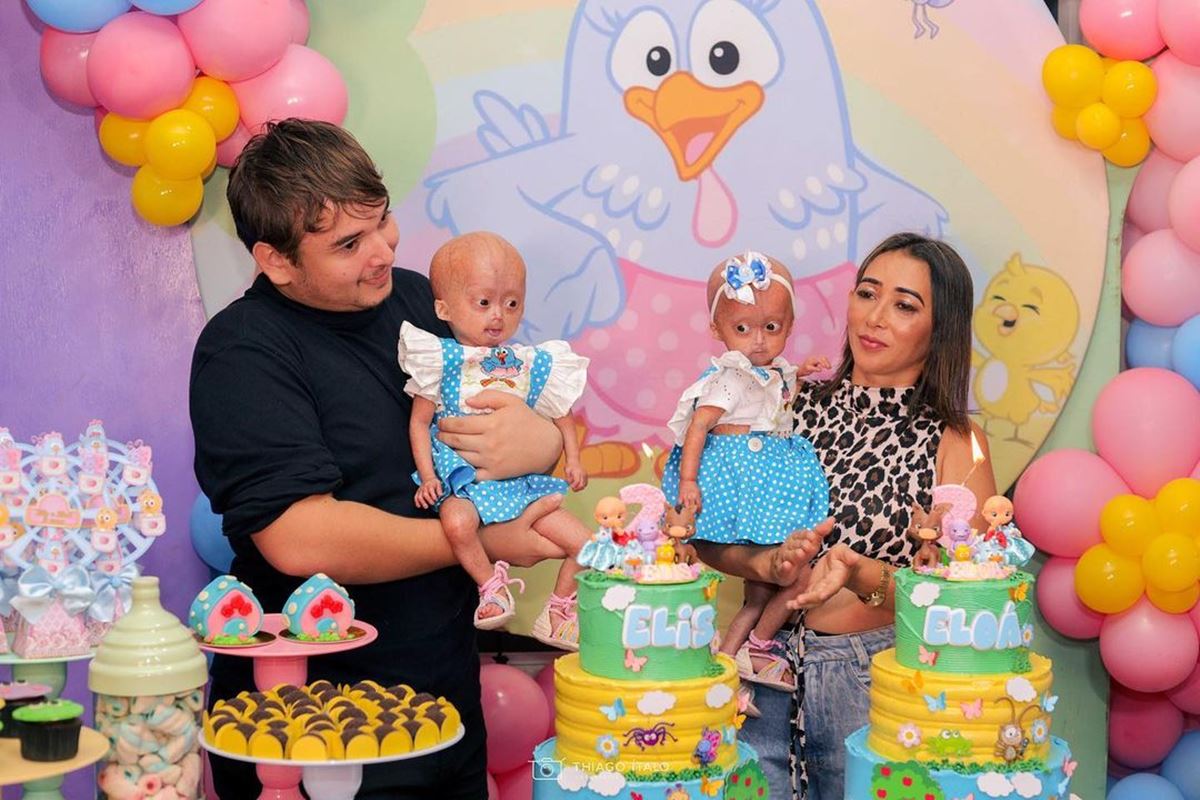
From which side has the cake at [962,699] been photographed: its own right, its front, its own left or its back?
front

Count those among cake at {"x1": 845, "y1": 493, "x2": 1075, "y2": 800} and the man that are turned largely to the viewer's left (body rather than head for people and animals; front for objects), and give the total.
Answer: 0

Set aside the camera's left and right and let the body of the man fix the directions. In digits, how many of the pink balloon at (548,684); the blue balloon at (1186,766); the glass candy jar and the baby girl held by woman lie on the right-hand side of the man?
1

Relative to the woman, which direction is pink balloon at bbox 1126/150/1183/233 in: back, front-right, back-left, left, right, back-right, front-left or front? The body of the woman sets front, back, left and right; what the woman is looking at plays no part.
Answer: back

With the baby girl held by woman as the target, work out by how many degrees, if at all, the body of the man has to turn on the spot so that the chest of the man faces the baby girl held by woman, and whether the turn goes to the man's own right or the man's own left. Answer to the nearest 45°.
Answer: approximately 45° to the man's own left

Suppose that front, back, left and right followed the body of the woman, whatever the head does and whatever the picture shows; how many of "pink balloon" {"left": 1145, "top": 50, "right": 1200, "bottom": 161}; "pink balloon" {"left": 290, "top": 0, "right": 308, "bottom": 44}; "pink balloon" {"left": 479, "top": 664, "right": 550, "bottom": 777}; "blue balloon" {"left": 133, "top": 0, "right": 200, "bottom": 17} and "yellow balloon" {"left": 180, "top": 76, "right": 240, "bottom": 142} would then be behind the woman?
1

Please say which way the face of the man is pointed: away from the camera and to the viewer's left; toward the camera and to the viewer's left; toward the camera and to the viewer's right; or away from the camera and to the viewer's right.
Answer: toward the camera and to the viewer's right

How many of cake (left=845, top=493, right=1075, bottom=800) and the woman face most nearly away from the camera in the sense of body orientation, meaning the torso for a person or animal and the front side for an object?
0

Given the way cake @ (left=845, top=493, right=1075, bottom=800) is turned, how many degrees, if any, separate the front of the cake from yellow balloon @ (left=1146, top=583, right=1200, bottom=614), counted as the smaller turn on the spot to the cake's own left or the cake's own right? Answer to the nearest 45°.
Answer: approximately 135° to the cake's own left

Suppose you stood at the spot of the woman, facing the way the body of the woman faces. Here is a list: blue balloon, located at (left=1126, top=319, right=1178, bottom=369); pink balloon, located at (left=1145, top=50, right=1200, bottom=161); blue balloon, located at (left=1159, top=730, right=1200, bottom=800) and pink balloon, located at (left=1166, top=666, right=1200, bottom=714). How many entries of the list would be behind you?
4
